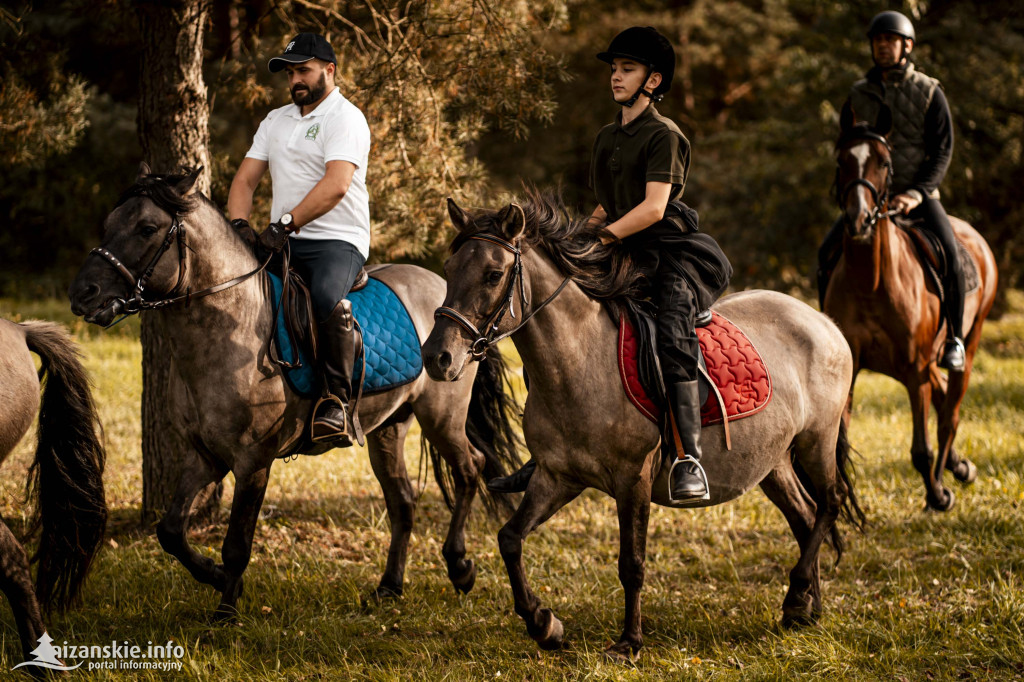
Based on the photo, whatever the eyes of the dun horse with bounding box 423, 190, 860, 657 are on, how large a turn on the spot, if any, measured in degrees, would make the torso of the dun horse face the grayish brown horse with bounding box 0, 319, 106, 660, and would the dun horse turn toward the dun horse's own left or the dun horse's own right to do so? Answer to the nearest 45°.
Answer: approximately 45° to the dun horse's own right

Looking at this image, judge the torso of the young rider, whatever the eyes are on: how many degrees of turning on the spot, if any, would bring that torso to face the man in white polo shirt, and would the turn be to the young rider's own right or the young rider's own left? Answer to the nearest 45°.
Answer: approximately 45° to the young rider's own right

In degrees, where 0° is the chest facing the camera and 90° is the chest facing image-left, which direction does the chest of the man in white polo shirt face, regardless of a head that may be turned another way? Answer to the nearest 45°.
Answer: approximately 45°

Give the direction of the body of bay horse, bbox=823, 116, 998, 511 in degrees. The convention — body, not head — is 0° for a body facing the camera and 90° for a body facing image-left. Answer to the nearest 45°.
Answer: approximately 45°

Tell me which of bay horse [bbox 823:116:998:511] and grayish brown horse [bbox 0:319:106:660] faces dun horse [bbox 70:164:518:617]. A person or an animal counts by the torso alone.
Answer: bay horse [bbox 823:116:998:511]

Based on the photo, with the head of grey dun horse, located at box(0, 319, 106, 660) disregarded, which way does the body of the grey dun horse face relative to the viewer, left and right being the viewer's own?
facing to the left of the viewer

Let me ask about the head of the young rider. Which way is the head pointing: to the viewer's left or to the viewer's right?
to the viewer's left
